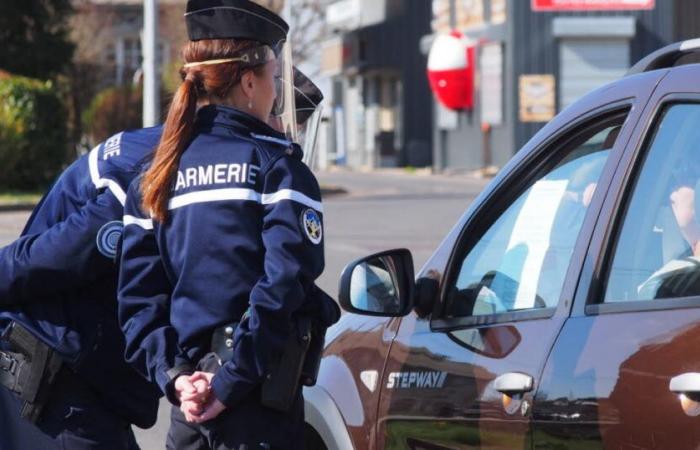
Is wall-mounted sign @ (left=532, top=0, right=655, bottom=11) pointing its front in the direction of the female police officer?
yes

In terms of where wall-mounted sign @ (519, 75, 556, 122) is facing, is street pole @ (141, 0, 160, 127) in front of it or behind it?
in front

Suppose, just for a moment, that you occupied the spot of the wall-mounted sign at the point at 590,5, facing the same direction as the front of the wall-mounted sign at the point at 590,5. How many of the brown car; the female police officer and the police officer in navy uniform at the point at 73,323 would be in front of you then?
3

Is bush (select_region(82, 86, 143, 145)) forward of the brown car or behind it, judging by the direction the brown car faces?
forward

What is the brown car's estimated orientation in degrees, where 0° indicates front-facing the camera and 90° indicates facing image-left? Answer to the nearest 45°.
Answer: approximately 135°

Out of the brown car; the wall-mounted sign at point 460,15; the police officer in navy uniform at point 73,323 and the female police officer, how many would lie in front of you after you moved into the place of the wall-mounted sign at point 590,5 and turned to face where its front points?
3

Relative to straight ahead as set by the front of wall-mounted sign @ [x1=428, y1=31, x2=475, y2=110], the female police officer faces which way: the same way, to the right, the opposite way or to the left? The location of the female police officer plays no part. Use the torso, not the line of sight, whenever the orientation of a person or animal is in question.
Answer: the opposite way

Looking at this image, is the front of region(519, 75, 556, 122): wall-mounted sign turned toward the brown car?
yes

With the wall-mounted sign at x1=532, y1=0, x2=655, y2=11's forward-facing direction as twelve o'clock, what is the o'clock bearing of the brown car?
The brown car is roughly at 12 o'clock from the wall-mounted sign.

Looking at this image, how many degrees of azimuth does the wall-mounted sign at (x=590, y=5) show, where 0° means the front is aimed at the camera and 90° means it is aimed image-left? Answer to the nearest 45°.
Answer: approximately 0°

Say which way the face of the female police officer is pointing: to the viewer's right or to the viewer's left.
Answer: to the viewer's right

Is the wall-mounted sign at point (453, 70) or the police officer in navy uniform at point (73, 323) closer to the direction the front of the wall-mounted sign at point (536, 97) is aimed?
the police officer in navy uniform

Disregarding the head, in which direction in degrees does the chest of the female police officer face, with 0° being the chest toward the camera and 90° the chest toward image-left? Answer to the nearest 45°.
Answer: approximately 225°

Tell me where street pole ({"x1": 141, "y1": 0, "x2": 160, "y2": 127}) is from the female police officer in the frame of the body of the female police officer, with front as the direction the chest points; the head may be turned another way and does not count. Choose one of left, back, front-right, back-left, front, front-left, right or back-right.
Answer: front-left

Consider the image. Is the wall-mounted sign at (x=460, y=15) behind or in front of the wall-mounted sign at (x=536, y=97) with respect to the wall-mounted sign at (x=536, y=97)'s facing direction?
behind
